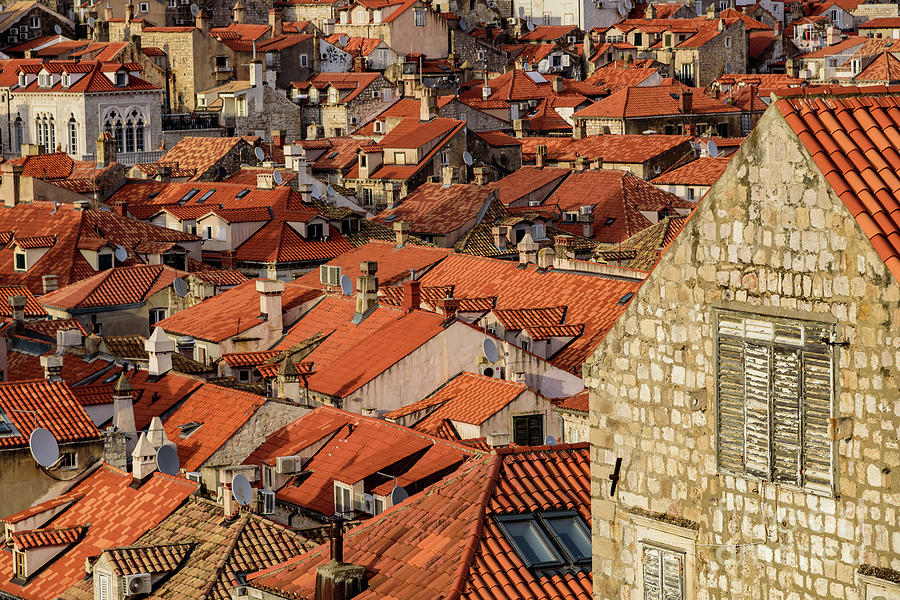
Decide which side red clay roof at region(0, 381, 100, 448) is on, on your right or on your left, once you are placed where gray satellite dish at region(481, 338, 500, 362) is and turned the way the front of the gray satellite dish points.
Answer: on your right

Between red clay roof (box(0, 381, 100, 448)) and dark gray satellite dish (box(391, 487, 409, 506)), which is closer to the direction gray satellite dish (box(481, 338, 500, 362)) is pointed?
the dark gray satellite dish

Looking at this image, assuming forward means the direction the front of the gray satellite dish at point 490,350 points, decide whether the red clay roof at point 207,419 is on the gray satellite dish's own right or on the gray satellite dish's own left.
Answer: on the gray satellite dish's own right

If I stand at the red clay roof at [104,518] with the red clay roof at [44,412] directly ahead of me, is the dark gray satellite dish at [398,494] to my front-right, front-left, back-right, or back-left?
back-right

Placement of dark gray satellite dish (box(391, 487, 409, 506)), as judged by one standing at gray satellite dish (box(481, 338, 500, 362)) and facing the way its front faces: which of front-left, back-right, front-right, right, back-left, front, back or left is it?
front-right

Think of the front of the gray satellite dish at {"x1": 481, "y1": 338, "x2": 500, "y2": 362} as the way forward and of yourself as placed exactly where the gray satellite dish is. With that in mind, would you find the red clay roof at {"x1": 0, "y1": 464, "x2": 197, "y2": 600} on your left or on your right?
on your right
